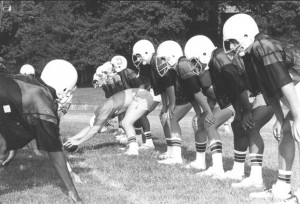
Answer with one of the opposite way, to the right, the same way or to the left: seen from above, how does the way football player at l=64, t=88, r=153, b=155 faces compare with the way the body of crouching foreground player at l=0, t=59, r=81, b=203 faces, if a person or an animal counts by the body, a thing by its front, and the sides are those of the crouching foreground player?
the opposite way

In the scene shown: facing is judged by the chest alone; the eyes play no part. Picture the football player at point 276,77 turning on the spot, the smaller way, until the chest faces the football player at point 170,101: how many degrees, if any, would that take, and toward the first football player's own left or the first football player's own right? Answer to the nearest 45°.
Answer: approximately 45° to the first football player's own right

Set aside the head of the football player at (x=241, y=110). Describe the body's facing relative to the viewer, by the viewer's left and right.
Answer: facing to the left of the viewer

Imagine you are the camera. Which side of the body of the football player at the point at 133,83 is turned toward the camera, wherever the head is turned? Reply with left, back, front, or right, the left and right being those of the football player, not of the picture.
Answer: left

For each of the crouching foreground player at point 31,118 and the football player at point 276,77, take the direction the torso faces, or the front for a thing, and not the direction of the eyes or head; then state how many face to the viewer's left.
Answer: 1

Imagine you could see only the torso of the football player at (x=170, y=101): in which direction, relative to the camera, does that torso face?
to the viewer's left

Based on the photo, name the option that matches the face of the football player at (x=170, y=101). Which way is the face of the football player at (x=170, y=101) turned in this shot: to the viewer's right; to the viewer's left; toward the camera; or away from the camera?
to the viewer's left

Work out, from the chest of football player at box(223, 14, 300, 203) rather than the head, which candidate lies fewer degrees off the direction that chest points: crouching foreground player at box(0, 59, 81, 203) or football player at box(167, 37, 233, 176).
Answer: the crouching foreground player

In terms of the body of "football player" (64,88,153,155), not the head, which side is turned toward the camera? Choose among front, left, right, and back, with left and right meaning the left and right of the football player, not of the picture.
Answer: left

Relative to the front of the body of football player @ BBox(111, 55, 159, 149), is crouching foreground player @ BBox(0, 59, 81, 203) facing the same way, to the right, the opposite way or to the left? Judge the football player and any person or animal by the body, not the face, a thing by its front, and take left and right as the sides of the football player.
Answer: the opposite way

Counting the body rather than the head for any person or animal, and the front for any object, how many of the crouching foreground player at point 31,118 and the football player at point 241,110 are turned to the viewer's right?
1

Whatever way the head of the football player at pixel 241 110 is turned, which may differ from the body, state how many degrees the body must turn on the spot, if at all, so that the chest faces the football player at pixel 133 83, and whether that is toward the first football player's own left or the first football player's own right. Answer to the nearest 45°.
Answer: approximately 45° to the first football player's own right

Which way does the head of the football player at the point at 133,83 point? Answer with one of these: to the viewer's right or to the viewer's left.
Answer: to the viewer's left

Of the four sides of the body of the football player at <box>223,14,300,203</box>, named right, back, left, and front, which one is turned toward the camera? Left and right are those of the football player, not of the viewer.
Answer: left
